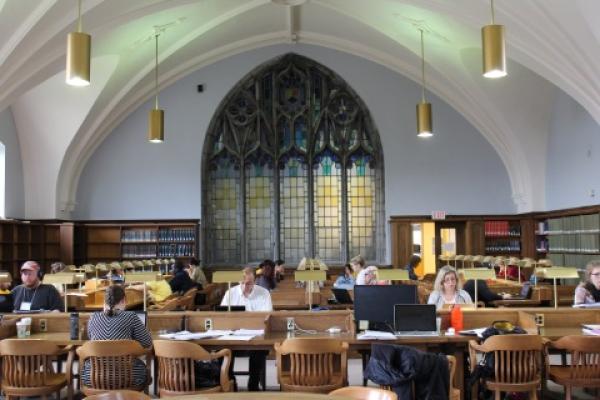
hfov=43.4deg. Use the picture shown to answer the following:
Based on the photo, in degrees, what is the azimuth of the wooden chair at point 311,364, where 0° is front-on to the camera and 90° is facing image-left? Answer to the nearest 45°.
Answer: approximately 180°

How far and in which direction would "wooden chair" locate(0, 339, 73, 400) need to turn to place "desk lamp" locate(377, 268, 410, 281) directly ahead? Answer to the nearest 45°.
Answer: approximately 45° to its right

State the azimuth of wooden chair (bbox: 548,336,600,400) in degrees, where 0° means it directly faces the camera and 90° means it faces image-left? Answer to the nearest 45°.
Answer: approximately 135°

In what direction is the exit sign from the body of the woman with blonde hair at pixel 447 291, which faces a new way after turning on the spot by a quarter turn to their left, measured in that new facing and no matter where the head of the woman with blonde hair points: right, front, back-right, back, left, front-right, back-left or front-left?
left

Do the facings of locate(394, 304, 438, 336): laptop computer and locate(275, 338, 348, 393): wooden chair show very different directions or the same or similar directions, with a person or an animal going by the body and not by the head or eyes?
very different directions

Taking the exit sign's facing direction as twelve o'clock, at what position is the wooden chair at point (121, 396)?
The wooden chair is roughly at 12 o'clock from the exit sign.

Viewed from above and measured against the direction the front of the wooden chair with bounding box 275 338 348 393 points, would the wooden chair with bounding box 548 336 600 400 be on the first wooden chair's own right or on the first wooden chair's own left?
on the first wooden chair's own right

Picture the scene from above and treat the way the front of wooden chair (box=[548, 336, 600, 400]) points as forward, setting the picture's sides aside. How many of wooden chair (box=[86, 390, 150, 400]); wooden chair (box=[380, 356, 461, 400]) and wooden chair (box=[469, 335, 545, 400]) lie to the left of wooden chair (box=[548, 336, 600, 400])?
3

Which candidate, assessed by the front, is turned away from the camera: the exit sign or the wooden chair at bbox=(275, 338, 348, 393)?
the wooden chair

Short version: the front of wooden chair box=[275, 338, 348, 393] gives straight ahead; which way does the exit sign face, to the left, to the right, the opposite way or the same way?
the opposite way

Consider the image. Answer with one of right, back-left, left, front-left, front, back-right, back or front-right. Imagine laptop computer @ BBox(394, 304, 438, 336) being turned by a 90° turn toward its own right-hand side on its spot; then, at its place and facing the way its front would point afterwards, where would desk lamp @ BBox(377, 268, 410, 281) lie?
right

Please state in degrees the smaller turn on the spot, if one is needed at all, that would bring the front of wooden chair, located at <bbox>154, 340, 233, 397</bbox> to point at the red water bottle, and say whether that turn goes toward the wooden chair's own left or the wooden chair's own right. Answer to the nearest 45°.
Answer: approximately 45° to the wooden chair's own right

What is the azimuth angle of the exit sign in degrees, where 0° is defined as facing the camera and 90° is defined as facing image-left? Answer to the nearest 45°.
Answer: approximately 0°

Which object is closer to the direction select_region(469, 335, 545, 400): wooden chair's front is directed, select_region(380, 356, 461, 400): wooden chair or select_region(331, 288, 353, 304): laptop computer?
the laptop computer

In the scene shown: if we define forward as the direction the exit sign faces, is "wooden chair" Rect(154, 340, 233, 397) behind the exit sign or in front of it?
in front

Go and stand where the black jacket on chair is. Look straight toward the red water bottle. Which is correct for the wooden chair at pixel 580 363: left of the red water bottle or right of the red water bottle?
right

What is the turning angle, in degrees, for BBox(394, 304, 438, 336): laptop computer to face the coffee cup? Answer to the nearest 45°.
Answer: approximately 90° to its right
